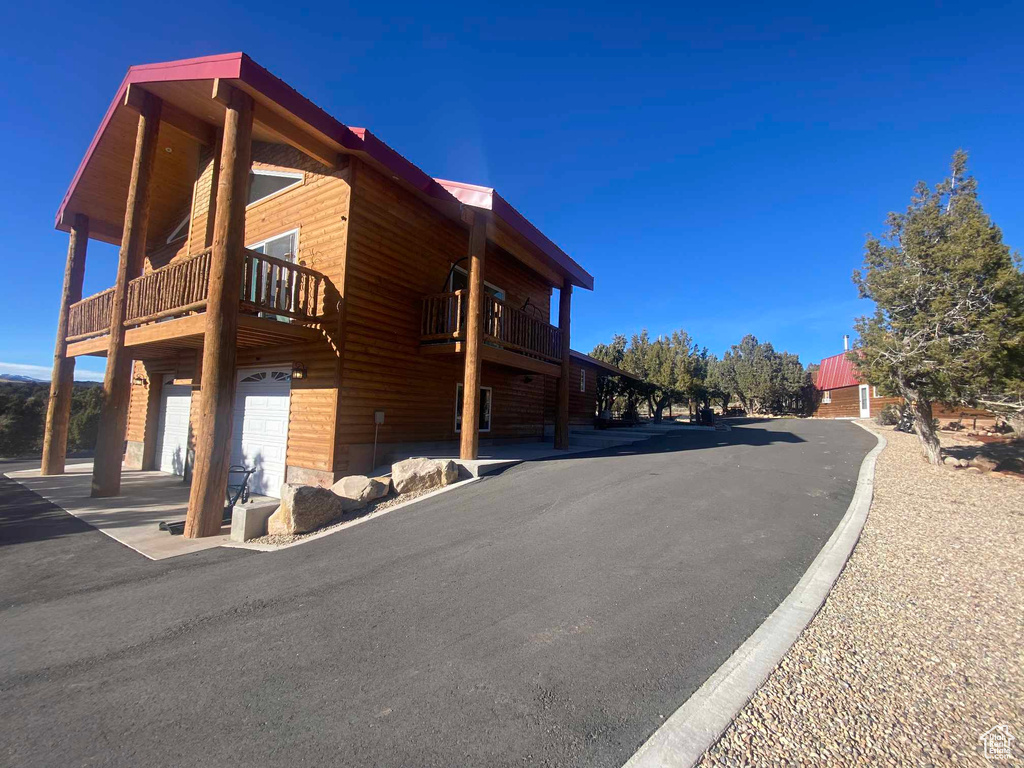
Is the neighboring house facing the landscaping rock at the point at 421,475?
yes

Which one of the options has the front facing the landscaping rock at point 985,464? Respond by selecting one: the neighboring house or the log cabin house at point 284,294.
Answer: the neighboring house

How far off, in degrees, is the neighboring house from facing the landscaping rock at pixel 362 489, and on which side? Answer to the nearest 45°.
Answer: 0° — it already faces it

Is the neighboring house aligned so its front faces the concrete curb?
yes

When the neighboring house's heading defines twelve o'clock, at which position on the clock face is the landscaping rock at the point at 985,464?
The landscaping rock is roughly at 12 o'clock from the neighboring house.

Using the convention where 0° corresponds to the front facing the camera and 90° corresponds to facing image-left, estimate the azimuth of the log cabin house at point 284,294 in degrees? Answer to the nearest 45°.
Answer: approximately 45°

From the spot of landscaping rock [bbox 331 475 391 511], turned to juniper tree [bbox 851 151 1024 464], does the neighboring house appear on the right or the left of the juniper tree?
left

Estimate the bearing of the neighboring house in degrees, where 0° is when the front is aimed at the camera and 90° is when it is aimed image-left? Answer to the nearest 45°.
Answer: approximately 0°

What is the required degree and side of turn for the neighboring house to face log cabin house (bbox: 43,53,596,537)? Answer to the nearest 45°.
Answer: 0° — it already faces it

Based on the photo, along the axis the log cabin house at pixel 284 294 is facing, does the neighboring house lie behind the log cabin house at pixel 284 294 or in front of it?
behind
